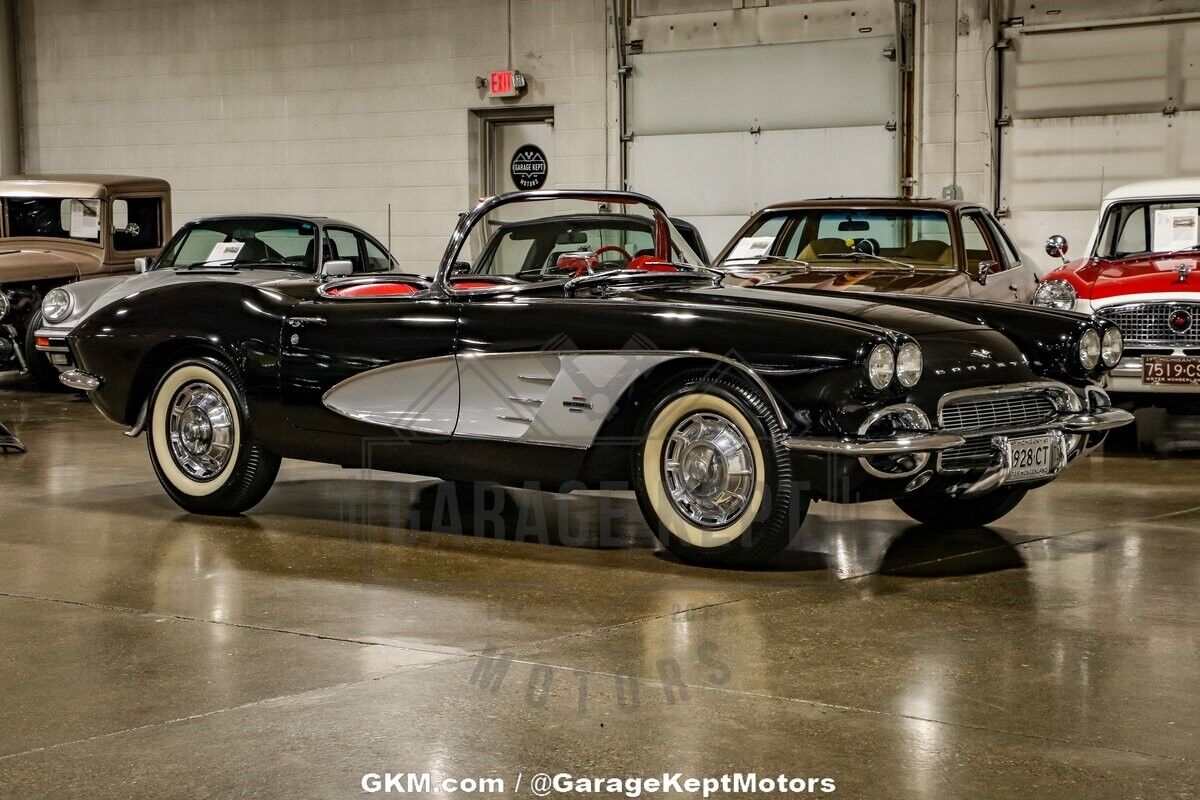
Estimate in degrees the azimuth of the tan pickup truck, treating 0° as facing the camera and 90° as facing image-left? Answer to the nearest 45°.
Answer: approximately 45°

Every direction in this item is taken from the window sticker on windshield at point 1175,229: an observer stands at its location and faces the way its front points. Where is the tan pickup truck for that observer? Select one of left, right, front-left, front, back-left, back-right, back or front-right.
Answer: right

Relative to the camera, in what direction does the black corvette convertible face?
facing the viewer and to the right of the viewer

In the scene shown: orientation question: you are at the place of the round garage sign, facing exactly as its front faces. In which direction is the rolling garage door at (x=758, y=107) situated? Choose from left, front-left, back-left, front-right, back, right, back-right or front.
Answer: front-left

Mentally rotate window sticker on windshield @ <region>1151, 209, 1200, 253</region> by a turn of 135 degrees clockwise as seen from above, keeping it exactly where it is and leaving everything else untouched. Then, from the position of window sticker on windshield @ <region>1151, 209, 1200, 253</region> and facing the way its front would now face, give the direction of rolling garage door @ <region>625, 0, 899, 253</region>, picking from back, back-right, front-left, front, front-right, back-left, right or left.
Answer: front

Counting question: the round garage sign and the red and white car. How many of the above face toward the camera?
2

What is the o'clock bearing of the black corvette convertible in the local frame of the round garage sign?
The black corvette convertible is roughly at 12 o'clock from the round garage sign.

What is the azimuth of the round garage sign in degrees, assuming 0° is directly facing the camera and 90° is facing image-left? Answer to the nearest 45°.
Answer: approximately 0°

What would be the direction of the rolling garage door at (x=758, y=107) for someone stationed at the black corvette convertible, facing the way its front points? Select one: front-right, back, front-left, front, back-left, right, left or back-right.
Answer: back-left

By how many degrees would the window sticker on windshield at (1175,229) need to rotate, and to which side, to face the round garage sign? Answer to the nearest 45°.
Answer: approximately 135° to its right

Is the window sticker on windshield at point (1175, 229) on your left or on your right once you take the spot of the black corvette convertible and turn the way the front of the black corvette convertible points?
on your left

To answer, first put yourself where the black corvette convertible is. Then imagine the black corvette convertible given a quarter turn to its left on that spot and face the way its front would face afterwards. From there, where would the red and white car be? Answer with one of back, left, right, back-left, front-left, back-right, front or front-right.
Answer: front

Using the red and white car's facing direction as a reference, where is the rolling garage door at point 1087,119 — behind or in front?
behind
